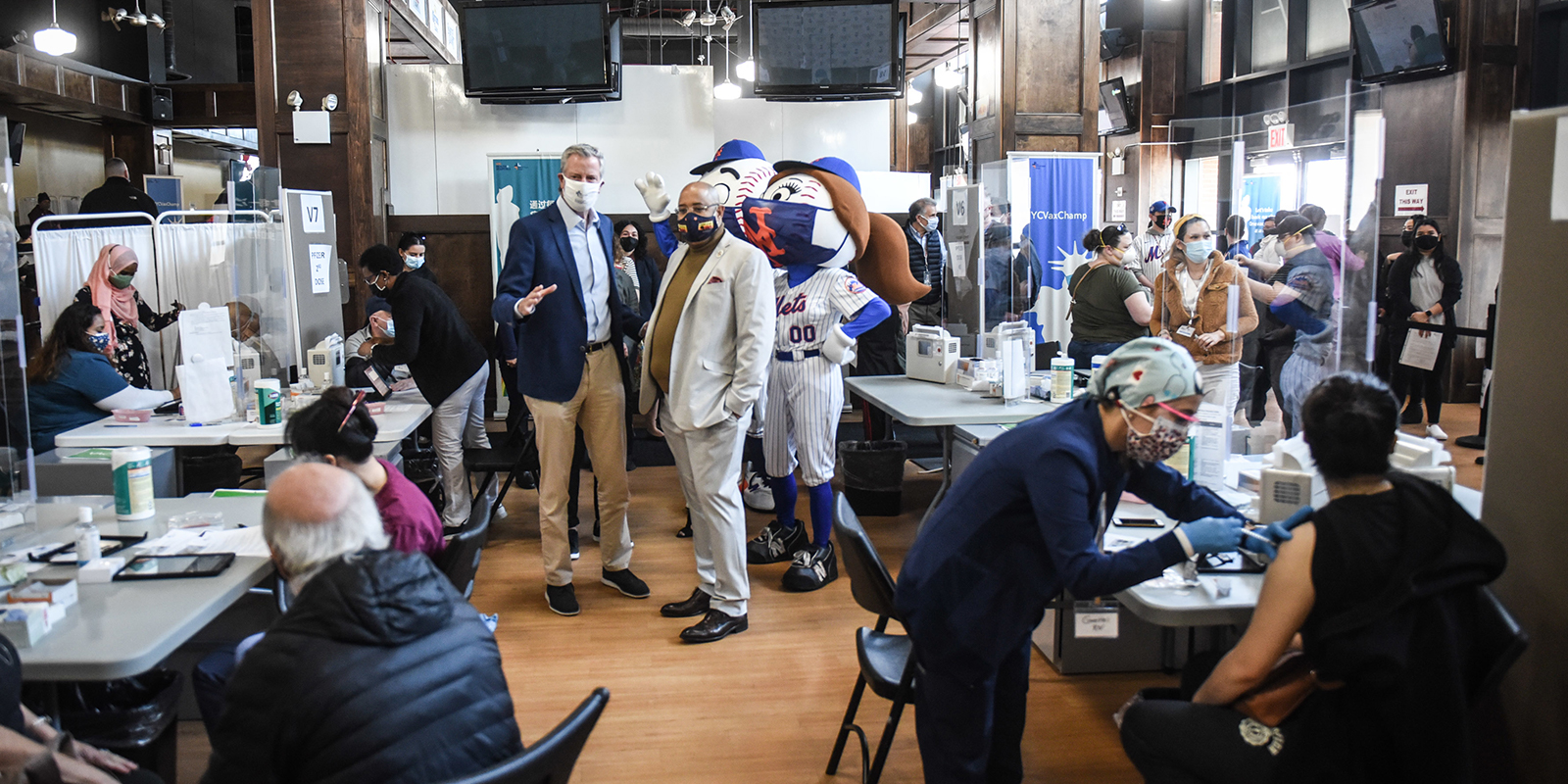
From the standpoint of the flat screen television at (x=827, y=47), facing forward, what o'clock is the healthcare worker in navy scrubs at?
The healthcare worker in navy scrubs is roughly at 12 o'clock from the flat screen television.

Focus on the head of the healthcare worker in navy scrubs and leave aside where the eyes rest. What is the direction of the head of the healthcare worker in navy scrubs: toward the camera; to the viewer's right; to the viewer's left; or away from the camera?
to the viewer's right

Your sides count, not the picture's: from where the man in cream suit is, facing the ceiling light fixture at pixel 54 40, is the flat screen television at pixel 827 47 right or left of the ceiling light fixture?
right

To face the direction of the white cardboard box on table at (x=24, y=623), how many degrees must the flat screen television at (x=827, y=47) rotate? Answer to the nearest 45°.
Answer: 0° — it already faces it

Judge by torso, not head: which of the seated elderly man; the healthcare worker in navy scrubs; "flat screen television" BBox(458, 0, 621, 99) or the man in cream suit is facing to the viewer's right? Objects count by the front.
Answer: the healthcare worker in navy scrubs

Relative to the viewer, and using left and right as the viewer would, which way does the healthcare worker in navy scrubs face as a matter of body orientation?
facing to the right of the viewer

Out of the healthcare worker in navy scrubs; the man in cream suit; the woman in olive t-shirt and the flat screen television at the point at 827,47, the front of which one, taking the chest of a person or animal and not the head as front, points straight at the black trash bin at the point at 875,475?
the flat screen television

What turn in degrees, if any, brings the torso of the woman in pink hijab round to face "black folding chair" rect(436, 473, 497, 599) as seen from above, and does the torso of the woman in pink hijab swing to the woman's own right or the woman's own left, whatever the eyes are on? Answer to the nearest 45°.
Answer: approximately 45° to the woman's own right

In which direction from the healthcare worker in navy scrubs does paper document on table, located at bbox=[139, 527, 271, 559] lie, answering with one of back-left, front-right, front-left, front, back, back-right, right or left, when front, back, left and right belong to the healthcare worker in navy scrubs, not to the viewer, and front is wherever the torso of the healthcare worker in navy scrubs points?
back

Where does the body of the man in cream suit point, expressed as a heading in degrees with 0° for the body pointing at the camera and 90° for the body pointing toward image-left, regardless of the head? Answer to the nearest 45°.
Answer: approximately 45°
